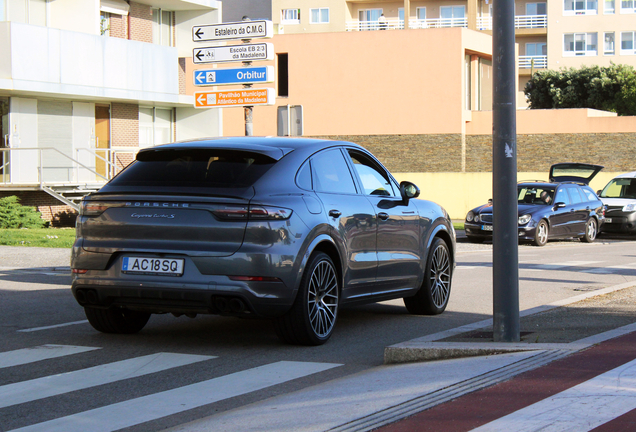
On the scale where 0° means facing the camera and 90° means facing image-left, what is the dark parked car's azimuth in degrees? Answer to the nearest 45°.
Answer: approximately 45°

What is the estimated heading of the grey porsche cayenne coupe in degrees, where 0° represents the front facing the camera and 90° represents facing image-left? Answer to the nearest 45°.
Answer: approximately 225°

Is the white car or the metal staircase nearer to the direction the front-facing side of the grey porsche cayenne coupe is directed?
the white car

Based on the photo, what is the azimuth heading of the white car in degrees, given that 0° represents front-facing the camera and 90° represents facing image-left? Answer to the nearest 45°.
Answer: approximately 45°

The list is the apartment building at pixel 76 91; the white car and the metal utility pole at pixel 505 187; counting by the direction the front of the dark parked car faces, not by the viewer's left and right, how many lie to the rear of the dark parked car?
1

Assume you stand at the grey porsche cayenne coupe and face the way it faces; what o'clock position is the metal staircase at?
The metal staircase is roughly at 10 o'clock from the grey porsche cayenne coupe.

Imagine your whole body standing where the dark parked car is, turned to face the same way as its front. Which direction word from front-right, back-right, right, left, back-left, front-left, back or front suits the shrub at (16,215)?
front-right

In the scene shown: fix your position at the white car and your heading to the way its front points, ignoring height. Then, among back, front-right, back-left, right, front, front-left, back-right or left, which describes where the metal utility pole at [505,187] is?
front-left

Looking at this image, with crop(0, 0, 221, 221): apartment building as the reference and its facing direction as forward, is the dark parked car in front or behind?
in front

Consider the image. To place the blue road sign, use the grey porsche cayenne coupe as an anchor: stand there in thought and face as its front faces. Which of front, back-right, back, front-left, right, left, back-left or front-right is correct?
front-left

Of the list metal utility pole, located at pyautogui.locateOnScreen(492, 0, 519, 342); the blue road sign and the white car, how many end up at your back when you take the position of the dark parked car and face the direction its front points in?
1

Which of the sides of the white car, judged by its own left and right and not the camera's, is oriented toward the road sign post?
front

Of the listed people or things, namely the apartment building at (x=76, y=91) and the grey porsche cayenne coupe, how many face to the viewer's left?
0

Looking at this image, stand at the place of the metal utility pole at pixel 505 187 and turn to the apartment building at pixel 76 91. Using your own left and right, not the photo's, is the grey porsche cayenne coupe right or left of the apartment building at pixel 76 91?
left

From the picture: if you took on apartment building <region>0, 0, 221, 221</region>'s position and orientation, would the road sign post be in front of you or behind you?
in front
